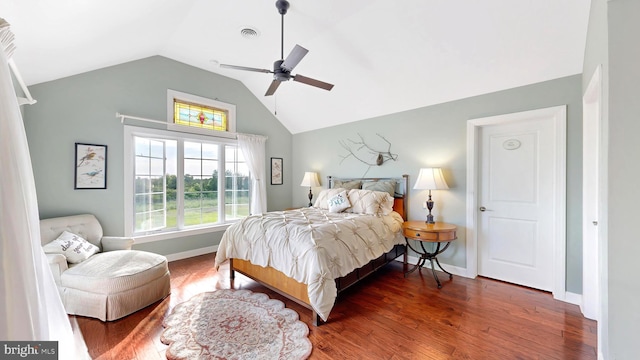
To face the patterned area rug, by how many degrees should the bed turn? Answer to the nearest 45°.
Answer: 0° — it already faces it

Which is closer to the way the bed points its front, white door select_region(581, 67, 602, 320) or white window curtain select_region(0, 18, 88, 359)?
the white window curtain

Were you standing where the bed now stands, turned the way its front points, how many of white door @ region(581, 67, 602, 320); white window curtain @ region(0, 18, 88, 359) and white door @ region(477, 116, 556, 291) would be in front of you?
1

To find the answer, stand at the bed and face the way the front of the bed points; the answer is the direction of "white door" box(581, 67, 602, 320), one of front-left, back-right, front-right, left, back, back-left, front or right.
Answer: back-left

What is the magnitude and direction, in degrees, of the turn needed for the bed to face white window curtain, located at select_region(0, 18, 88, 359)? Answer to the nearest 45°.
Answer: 0° — it already faces it

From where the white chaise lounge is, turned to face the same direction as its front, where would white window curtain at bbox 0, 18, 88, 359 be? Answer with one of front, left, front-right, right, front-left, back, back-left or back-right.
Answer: front-right

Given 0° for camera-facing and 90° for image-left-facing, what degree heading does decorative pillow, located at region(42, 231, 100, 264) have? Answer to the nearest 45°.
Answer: approximately 315°

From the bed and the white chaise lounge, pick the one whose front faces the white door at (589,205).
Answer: the white chaise lounge

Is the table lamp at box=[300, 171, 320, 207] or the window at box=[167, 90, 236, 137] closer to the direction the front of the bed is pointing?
the window
